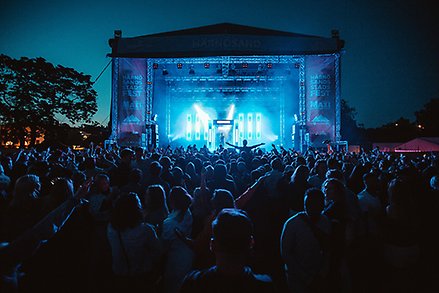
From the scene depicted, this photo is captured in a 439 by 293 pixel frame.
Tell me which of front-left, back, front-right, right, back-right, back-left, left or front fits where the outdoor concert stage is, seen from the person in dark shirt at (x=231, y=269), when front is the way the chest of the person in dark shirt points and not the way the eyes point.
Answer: front

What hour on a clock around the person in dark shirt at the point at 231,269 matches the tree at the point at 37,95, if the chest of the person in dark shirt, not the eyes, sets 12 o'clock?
The tree is roughly at 11 o'clock from the person in dark shirt.

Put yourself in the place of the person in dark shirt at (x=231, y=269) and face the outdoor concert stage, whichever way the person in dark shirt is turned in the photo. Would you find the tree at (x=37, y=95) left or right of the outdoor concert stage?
left

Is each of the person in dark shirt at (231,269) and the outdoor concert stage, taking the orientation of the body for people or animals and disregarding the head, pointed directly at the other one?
yes

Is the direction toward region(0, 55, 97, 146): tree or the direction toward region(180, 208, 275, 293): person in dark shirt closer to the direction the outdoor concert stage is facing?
the person in dark shirt

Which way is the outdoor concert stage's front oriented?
toward the camera

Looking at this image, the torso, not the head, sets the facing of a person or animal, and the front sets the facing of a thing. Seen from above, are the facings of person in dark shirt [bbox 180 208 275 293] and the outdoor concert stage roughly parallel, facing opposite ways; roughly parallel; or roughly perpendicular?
roughly parallel, facing opposite ways

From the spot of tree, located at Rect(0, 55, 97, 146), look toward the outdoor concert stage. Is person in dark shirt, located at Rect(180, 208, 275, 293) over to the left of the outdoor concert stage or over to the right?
right

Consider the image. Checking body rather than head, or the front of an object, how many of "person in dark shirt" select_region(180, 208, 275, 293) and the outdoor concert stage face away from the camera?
1

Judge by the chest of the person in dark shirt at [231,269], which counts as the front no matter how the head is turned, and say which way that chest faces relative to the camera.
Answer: away from the camera

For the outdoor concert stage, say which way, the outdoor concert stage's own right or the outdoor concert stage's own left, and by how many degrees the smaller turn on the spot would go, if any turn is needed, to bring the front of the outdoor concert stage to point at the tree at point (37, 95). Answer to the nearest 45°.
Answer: approximately 90° to the outdoor concert stage's own right

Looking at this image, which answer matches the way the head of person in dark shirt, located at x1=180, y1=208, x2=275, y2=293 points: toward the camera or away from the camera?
away from the camera

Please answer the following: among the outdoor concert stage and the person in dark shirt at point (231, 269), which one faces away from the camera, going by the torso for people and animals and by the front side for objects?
the person in dark shirt

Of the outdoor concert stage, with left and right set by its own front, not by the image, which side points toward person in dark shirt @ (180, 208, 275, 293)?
front
